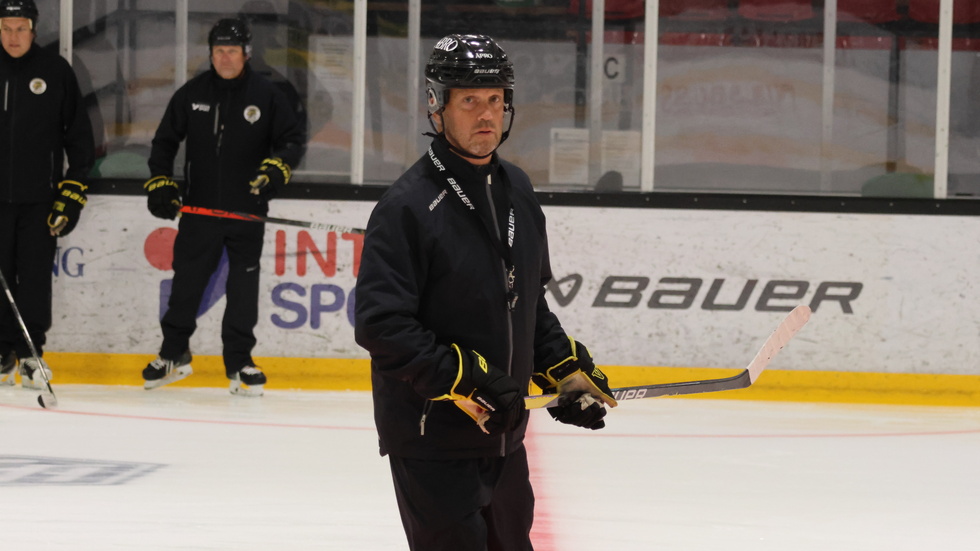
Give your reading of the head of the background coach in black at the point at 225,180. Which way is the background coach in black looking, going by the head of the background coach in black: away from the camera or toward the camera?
toward the camera

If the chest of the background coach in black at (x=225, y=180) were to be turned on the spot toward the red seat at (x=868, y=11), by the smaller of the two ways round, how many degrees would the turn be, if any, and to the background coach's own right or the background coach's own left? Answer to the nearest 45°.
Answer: approximately 90° to the background coach's own left

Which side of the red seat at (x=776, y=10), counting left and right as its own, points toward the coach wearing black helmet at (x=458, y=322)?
front

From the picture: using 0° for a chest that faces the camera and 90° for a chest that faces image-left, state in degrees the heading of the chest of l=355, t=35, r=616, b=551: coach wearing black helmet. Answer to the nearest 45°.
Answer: approximately 315°

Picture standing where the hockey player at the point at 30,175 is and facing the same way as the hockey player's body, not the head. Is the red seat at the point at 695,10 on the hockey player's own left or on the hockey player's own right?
on the hockey player's own left

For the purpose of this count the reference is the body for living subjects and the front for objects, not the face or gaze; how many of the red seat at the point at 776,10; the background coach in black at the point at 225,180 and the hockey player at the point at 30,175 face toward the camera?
3

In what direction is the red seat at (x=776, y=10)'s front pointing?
toward the camera

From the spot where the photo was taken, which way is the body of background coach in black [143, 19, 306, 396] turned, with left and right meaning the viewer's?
facing the viewer

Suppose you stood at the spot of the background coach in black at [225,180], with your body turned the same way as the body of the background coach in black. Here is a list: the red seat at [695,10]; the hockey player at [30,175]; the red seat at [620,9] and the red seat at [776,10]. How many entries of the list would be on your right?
1

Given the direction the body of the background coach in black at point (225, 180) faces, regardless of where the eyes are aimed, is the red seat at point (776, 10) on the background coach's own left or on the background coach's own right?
on the background coach's own left
